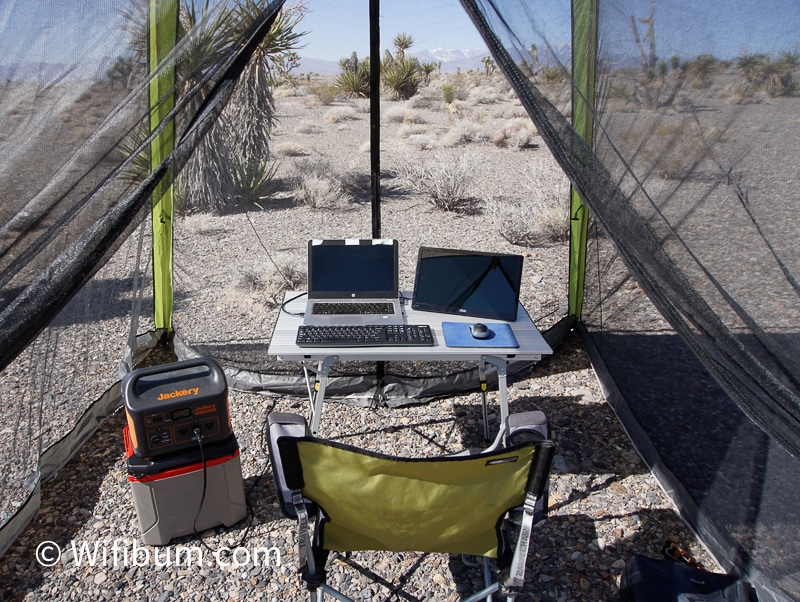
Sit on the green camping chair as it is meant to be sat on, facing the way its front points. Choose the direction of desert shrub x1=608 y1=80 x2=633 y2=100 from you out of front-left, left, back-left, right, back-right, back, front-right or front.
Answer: front-right

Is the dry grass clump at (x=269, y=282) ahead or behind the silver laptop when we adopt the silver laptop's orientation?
behind

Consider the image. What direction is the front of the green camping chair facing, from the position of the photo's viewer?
facing away from the viewer

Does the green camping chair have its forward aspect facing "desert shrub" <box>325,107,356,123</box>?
yes

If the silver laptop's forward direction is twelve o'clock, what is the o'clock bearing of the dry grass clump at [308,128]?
The dry grass clump is roughly at 6 o'clock from the silver laptop.

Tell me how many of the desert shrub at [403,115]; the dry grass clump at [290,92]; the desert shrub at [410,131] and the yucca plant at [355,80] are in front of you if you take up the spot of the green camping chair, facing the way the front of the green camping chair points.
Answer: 4

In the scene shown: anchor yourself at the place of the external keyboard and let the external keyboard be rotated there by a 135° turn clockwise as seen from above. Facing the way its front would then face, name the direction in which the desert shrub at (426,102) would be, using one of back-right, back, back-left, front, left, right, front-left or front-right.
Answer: front-right

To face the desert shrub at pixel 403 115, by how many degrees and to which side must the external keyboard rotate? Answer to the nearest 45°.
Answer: approximately 180°

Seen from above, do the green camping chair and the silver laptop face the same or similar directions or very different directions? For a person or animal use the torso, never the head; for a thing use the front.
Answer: very different directions

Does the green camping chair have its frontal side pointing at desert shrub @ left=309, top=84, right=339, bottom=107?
yes

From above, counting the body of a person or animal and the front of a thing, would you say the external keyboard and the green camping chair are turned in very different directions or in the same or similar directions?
very different directions

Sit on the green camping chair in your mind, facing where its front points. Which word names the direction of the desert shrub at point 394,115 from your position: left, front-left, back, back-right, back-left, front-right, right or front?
front

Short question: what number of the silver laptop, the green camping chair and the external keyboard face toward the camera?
2

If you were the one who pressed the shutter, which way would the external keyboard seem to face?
facing the viewer

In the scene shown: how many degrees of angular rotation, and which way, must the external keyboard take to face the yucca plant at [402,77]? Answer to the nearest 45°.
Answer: approximately 180°

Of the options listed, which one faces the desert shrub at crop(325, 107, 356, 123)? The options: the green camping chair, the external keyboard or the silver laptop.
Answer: the green camping chair
